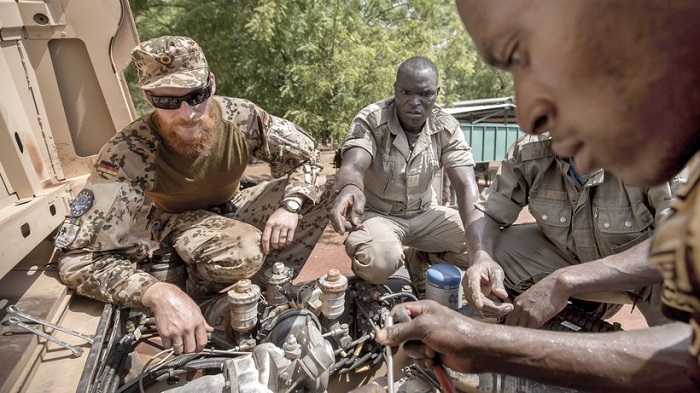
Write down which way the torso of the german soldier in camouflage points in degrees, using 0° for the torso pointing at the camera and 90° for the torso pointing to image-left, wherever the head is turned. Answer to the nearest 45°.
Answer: approximately 315°

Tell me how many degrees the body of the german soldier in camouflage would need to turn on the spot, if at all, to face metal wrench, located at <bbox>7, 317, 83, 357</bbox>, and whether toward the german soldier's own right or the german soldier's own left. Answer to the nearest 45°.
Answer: approximately 90° to the german soldier's own right

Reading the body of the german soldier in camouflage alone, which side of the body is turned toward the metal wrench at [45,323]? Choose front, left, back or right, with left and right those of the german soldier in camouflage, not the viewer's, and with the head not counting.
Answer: right
